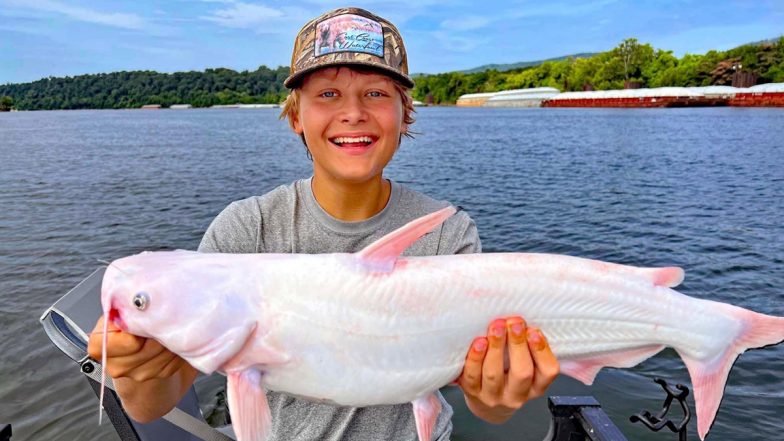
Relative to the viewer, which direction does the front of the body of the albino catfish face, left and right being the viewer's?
facing to the left of the viewer

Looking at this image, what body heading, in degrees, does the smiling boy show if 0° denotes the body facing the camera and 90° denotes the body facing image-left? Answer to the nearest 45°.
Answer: approximately 0°
